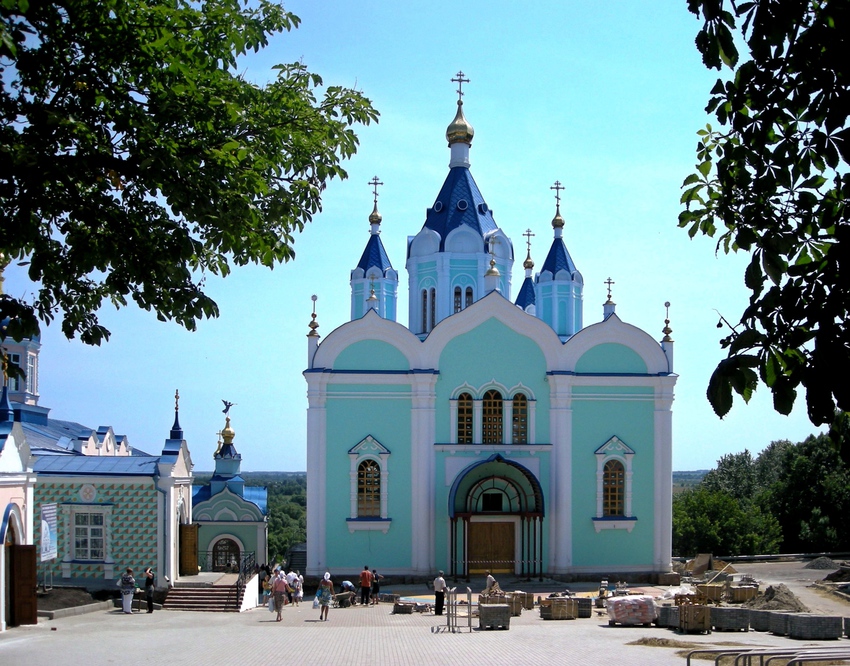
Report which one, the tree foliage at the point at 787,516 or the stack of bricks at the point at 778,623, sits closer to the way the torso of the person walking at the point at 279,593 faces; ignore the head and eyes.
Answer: the tree foliage

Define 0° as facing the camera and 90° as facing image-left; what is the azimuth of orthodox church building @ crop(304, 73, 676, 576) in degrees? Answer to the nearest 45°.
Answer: approximately 0°

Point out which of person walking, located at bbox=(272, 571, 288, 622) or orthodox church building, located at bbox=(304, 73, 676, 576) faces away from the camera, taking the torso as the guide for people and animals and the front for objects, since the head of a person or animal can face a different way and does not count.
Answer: the person walking

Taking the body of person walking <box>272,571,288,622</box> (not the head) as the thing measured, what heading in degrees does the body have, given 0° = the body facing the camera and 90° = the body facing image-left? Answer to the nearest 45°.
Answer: approximately 180°
